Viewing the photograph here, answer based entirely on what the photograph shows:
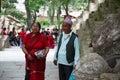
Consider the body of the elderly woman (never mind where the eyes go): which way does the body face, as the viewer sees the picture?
toward the camera

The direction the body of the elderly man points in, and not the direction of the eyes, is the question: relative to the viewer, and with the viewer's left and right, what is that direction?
facing the viewer and to the left of the viewer

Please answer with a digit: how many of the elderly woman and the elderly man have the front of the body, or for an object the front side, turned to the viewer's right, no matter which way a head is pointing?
0

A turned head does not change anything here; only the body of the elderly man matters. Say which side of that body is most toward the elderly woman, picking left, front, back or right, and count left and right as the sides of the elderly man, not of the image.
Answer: right

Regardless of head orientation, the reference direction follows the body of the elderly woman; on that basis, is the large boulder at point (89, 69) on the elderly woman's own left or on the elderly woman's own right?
on the elderly woman's own left
